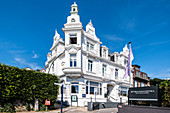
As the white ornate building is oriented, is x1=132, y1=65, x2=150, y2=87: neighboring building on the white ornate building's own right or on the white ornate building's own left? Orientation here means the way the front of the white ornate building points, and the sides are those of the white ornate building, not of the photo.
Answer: on the white ornate building's own left

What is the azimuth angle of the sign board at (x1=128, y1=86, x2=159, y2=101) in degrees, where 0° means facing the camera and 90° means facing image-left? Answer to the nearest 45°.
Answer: approximately 0°

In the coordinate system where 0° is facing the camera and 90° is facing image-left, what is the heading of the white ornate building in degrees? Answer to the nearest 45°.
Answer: approximately 315°

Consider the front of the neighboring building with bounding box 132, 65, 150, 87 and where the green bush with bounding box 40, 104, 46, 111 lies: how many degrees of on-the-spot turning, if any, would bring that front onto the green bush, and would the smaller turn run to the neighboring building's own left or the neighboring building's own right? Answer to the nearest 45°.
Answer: approximately 45° to the neighboring building's own right

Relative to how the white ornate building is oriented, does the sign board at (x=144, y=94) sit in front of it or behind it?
in front

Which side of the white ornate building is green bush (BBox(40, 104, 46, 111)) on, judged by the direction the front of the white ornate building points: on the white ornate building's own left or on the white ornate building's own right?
on the white ornate building's own right

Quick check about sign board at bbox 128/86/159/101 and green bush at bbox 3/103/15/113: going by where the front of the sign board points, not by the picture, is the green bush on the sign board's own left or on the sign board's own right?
on the sign board's own right
